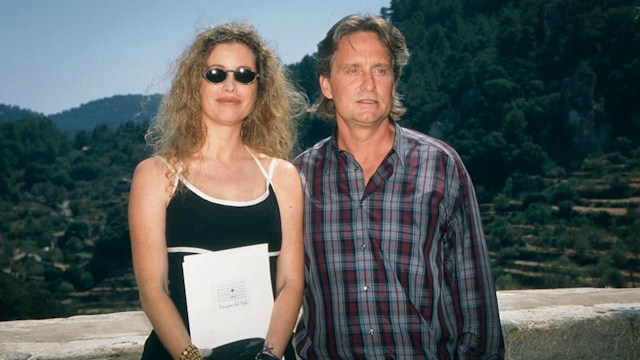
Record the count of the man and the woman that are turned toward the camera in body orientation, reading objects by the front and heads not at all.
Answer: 2

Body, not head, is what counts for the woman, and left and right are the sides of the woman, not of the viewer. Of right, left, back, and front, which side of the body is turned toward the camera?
front

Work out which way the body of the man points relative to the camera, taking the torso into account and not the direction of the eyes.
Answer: toward the camera
